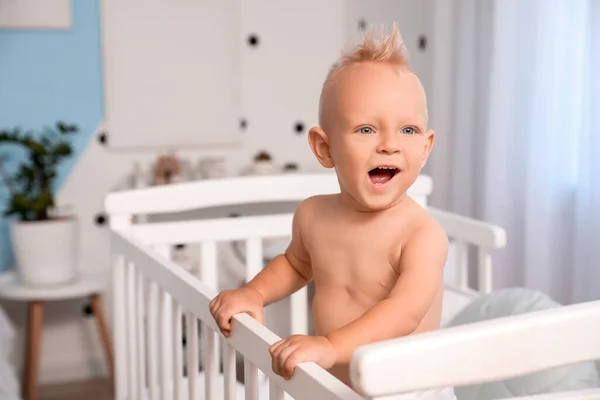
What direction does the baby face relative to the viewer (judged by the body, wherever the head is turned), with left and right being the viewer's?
facing the viewer and to the left of the viewer

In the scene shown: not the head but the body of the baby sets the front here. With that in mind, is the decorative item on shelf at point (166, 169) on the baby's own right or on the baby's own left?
on the baby's own right

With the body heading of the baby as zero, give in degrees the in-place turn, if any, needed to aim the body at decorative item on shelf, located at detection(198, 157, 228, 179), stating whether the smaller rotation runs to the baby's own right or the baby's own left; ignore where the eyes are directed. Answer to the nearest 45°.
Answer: approximately 135° to the baby's own right

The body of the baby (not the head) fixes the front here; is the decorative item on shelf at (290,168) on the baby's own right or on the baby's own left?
on the baby's own right

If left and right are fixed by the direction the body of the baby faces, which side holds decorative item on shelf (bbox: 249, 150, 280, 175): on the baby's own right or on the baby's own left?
on the baby's own right

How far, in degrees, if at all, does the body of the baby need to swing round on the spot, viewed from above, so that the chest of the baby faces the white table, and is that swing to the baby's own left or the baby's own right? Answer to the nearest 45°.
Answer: approximately 90° to the baby's own right

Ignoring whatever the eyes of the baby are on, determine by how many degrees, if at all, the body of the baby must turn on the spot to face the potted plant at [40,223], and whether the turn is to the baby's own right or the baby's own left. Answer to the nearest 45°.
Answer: approximately 90° to the baby's own right
